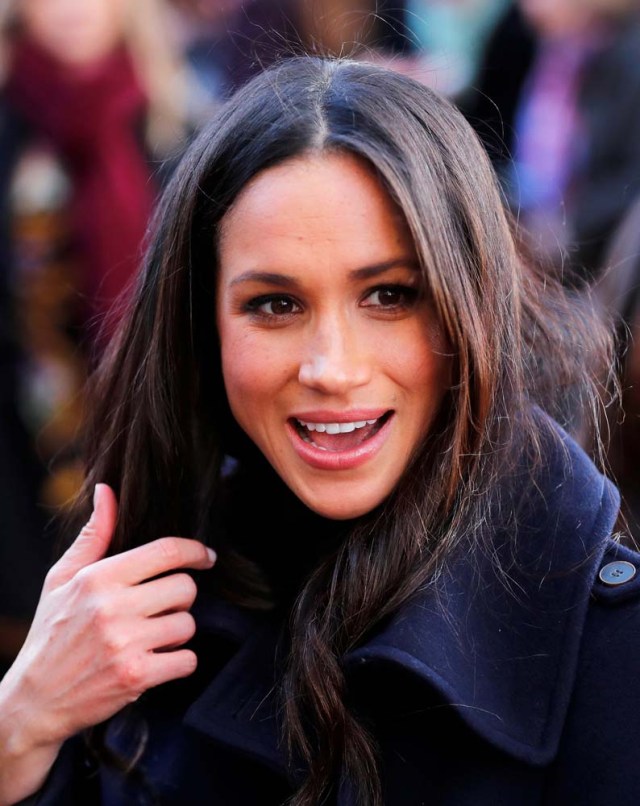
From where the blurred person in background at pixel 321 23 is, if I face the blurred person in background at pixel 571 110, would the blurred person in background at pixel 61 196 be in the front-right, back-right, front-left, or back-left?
back-right

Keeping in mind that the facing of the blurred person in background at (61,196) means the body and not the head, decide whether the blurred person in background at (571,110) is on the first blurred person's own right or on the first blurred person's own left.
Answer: on the first blurred person's own left

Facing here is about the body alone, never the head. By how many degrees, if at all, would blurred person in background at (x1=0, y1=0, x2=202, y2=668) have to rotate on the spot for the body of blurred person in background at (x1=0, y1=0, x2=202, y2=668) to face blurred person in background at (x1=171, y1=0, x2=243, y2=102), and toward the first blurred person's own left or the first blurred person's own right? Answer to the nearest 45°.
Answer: approximately 135° to the first blurred person's own left

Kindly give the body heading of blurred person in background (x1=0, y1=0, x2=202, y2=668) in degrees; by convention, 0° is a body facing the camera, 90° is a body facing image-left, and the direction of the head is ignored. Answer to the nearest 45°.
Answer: approximately 0°

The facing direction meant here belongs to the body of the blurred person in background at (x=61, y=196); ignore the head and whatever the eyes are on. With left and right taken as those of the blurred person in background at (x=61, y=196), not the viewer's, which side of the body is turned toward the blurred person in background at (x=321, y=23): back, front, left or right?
left

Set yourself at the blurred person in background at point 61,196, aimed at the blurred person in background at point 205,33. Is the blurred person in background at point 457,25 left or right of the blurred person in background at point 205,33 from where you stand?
right

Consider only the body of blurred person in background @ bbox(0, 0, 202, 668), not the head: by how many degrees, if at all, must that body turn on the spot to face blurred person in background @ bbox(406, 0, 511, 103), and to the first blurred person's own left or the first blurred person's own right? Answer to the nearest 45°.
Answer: approximately 90° to the first blurred person's own left
